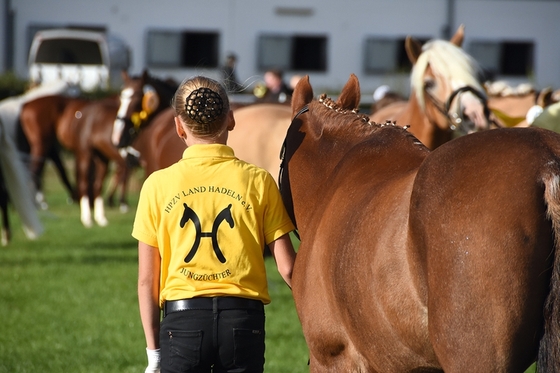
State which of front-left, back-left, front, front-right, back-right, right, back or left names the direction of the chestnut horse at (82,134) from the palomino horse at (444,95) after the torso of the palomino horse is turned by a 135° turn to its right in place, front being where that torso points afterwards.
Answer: front-right

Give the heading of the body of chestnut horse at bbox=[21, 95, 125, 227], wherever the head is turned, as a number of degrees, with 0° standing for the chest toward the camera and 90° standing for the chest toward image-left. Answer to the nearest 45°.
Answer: approximately 315°

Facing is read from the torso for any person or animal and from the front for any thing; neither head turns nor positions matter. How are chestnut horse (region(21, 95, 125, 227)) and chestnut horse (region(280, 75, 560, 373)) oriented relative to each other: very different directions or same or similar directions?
very different directions

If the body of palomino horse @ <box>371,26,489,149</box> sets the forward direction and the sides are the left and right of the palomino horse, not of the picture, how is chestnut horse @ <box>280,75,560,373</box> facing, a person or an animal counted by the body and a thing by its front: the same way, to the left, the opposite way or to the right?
the opposite way

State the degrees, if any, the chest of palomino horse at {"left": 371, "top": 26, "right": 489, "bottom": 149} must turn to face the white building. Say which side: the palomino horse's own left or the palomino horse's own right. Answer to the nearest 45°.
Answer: approximately 135° to the palomino horse's own left

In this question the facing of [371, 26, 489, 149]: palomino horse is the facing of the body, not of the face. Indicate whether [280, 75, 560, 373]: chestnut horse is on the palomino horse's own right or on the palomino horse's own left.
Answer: on the palomino horse's own right

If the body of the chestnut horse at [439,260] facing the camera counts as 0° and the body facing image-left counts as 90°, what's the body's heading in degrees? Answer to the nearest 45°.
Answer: approximately 135°

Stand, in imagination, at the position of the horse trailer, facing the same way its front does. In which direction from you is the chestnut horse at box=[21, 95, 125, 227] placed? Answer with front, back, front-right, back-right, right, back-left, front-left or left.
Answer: back-right
